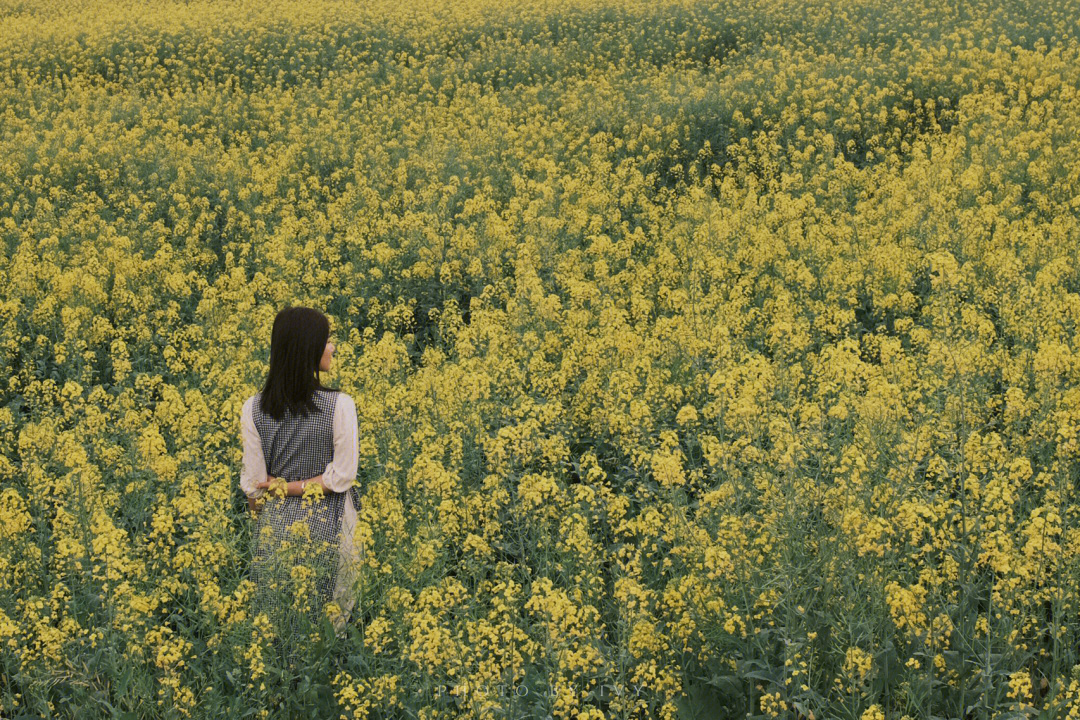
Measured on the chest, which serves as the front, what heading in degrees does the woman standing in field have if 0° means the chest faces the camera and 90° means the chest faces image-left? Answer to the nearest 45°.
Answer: approximately 180°

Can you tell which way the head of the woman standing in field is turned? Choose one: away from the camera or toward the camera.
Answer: away from the camera
